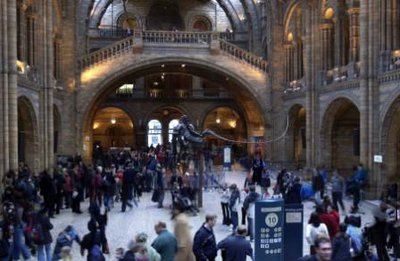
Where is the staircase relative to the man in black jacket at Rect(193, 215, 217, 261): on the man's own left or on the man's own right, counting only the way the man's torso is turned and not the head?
on the man's own left

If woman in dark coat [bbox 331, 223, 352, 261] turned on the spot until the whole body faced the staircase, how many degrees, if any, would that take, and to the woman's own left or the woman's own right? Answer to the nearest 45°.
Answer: approximately 45° to the woman's own left

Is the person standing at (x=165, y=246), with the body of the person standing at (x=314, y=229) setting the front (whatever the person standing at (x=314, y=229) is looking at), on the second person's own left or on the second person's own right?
on the second person's own left

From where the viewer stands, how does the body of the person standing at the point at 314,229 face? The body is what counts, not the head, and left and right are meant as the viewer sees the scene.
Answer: facing away from the viewer

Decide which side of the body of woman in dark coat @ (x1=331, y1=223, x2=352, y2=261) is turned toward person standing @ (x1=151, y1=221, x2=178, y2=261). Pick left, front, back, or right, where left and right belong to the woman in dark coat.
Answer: left

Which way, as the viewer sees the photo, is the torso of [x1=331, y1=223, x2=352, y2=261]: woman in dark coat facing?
away from the camera

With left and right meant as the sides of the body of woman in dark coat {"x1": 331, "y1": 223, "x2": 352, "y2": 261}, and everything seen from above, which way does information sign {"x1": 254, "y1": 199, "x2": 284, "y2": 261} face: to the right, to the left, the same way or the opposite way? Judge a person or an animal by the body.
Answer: the opposite way

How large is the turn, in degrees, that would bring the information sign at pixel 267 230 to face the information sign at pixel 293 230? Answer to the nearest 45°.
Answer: approximately 135° to its left

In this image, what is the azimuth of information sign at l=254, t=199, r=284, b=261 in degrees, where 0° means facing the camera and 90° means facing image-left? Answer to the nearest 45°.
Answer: approximately 0°

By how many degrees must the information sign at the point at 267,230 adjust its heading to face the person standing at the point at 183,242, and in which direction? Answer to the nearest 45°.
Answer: approximately 45° to its right

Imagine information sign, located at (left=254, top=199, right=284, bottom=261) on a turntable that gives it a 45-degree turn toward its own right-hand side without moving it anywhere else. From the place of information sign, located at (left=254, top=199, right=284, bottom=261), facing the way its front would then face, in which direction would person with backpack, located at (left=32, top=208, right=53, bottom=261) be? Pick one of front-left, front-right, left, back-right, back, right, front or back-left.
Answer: front-right
